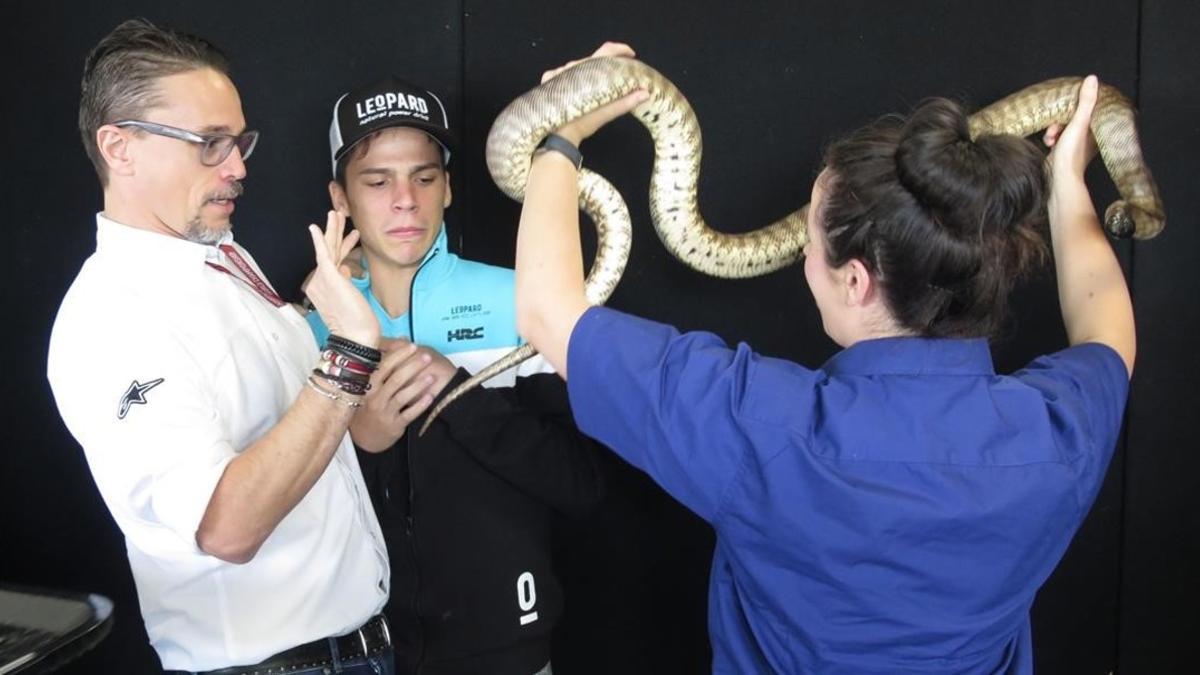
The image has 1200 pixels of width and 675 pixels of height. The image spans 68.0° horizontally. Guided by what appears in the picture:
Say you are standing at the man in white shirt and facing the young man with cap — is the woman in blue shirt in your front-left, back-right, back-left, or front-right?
front-right

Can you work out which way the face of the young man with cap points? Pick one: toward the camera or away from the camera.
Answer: toward the camera

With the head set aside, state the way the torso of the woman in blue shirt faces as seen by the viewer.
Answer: away from the camera

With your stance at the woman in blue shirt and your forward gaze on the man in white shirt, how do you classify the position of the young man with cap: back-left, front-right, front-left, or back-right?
front-right

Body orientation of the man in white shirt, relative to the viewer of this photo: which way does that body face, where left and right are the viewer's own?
facing to the right of the viewer

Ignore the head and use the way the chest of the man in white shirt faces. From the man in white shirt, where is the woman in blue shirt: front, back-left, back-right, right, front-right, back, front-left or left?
front-right

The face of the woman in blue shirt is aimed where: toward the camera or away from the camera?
away from the camera
